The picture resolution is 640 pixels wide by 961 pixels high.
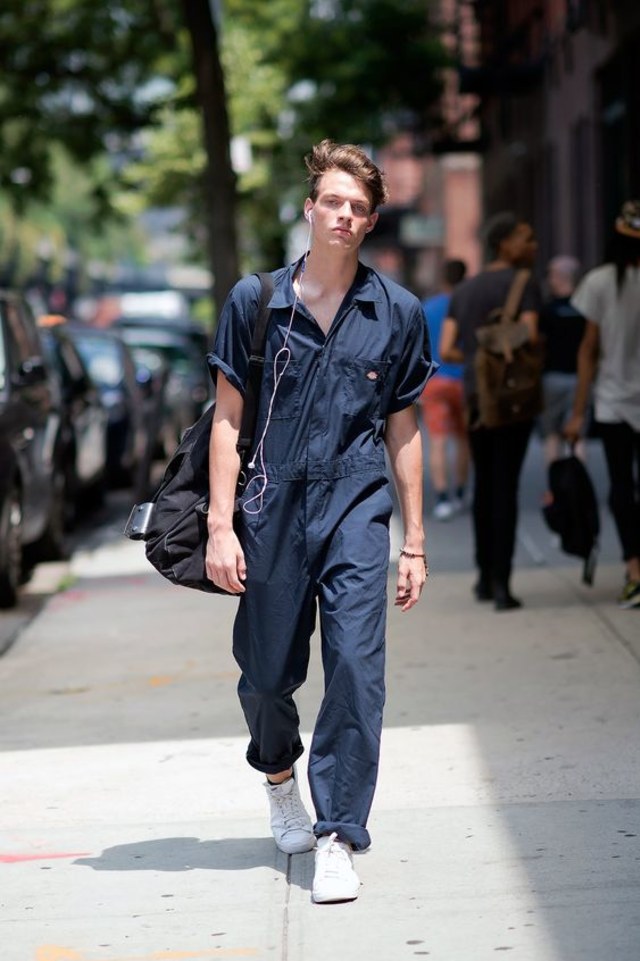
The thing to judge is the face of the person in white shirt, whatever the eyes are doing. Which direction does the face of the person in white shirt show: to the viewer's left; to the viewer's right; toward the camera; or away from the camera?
away from the camera

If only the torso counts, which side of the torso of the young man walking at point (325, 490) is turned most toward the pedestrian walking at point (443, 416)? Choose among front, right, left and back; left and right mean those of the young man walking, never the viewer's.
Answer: back

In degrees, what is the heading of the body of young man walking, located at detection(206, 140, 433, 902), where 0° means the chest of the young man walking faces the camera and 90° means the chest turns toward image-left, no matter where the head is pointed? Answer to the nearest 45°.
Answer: approximately 0°

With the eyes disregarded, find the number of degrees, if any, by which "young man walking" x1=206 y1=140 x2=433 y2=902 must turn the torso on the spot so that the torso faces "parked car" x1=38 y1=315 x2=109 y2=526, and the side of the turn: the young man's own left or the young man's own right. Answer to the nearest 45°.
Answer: approximately 180°

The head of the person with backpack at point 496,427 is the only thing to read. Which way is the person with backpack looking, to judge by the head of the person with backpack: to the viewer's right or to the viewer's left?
to the viewer's right

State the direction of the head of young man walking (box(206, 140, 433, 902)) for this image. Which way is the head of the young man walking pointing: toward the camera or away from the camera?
toward the camera

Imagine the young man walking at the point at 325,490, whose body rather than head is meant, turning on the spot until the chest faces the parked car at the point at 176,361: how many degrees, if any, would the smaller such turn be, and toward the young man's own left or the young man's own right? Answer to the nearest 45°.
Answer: approximately 180°

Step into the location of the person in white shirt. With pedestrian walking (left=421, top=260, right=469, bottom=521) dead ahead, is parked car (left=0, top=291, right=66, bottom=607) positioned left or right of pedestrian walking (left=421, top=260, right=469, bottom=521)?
left

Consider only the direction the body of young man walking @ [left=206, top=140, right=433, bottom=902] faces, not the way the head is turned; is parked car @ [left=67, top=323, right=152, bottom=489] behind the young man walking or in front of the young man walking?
behind

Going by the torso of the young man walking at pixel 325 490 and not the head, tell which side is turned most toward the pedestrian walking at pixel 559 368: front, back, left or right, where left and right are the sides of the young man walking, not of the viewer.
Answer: back

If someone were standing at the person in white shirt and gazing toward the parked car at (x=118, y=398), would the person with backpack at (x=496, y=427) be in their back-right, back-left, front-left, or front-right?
front-left

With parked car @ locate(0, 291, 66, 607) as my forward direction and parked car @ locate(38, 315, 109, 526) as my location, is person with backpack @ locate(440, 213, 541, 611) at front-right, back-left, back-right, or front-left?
front-left
